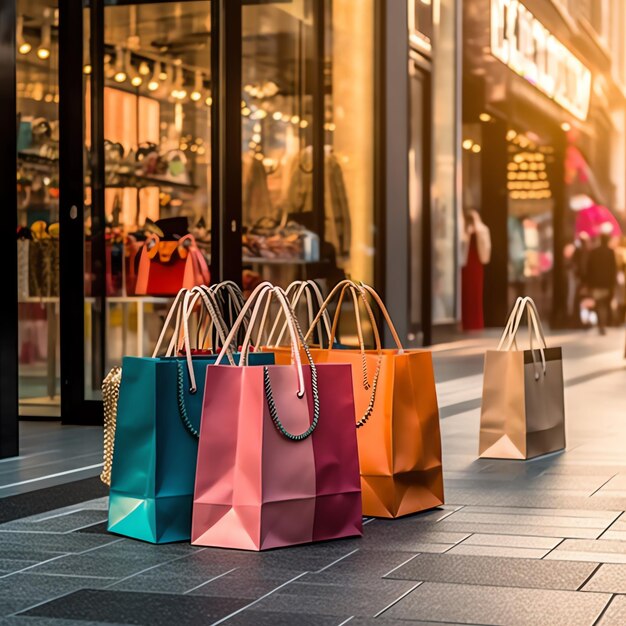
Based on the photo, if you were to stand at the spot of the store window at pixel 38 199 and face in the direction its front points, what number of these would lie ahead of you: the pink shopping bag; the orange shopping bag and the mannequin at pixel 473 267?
2

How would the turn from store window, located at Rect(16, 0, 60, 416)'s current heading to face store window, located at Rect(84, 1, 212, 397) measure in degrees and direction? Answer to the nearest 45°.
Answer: approximately 45° to its left

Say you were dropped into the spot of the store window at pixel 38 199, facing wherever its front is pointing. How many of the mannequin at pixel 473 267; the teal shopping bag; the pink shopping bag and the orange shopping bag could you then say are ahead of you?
3

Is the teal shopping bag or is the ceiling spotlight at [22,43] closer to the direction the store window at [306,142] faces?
the teal shopping bag

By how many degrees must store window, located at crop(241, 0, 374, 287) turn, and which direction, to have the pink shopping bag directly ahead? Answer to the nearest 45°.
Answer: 0° — it already faces it

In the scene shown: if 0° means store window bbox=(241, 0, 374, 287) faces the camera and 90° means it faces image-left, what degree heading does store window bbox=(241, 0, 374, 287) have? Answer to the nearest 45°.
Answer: approximately 0°

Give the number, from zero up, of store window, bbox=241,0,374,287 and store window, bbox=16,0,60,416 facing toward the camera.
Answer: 2

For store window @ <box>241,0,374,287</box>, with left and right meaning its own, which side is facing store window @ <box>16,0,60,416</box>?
right

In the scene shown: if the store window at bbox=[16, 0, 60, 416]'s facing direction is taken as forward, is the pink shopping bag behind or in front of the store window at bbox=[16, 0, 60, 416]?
in front
